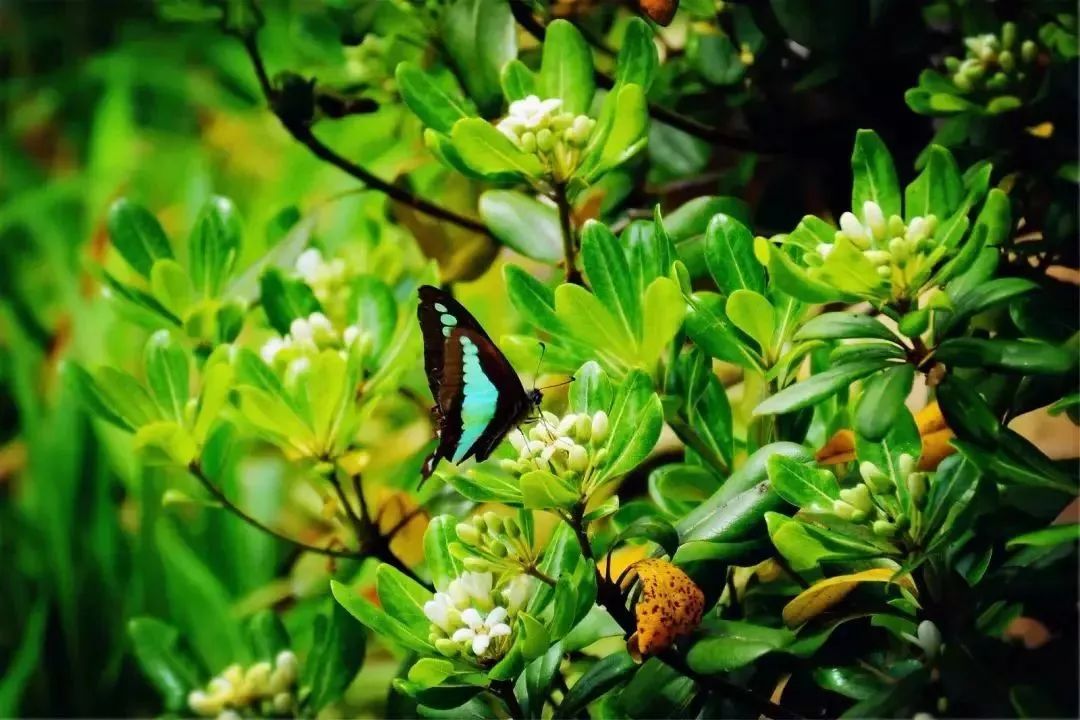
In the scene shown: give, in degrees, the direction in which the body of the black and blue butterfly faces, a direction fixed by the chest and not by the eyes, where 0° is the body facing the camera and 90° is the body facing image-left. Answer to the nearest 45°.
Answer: approximately 270°
